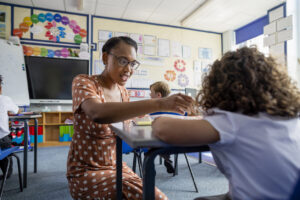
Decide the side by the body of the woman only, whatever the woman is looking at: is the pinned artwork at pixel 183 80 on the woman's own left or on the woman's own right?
on the woman's own left

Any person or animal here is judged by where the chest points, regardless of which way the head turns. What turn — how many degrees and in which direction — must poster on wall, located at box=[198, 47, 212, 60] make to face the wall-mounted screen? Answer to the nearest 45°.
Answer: approximately 45° to its right

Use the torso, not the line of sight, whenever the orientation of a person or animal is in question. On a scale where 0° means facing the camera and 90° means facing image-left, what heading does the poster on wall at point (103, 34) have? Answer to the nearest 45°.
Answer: approximately 0°

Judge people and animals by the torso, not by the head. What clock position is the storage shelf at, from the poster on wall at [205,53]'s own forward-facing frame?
The storage shelf is roughly at 2 o'clock from the poster on wall.

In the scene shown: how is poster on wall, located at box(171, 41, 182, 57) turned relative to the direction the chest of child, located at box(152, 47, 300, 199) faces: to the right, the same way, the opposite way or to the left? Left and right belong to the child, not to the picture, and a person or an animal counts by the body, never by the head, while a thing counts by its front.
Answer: the opposite way

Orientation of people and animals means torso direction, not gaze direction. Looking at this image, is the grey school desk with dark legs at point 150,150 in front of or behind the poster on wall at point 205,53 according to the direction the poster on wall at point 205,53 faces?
in front

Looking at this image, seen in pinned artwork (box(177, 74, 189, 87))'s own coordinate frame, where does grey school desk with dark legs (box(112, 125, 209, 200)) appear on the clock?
The grey school desk with dark legs is roughly at 12 o'clock from the pinned artwork.

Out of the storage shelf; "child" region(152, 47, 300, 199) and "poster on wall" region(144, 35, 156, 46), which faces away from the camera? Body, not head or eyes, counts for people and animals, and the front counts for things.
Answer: the child
